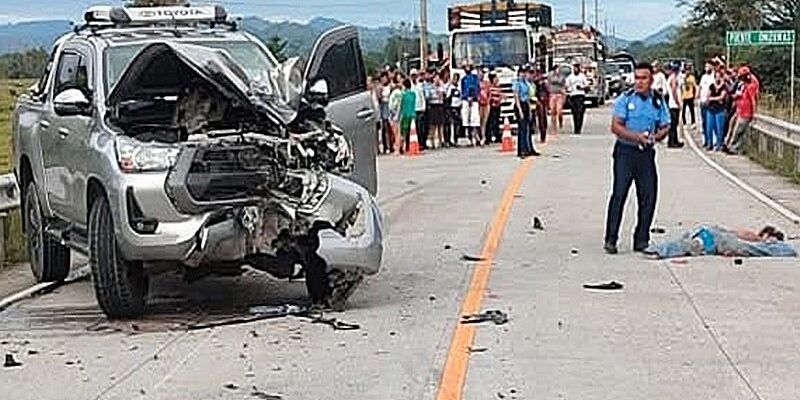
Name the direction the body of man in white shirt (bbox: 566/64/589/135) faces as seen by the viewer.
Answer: toward the camera

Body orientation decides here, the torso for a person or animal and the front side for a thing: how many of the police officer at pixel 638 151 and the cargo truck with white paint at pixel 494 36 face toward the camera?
2

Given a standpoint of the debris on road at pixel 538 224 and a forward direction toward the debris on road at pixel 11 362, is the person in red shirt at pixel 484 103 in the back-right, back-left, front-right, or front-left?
back-right

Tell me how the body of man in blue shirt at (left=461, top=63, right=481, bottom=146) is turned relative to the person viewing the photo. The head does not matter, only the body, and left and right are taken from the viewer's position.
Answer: facing the viewer

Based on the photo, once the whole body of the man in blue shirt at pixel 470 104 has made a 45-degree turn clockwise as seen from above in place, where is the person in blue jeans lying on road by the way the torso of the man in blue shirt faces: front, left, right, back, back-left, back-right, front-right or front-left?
front-left

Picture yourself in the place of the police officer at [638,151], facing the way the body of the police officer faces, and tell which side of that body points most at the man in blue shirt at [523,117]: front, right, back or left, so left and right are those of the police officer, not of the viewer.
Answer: back

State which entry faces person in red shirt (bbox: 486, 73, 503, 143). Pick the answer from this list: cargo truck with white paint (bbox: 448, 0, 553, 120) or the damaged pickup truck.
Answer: the cargo truck with white paint

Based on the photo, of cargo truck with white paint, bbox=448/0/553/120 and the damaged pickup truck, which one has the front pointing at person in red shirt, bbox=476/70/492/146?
the cargo truck with white paint

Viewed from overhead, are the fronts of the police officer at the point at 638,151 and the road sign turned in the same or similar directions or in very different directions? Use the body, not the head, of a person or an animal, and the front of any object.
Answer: same or similar directions

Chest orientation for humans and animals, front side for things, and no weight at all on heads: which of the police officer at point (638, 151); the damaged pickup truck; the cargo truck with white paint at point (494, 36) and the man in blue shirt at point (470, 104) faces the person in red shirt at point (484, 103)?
the cargo truck with white paint

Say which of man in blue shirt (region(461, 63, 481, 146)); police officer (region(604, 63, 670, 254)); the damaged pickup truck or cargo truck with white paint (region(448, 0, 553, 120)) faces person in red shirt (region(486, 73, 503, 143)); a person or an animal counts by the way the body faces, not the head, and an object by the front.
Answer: the cargo truck with white paint

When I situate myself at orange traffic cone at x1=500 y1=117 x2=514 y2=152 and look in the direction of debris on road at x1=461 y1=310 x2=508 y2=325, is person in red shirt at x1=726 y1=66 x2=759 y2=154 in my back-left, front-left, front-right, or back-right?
front-left

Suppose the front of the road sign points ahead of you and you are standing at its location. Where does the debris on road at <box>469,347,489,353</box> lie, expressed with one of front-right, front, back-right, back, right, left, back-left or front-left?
front

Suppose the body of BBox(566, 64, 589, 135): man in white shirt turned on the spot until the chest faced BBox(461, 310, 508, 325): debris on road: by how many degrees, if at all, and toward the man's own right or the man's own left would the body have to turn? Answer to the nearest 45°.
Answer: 0° — they already face it

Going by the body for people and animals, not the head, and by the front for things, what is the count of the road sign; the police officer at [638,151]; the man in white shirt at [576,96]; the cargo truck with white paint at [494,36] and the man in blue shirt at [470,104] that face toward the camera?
5

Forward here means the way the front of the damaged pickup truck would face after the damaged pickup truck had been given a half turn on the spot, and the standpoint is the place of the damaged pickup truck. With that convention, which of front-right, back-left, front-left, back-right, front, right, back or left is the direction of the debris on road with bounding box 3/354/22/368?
left

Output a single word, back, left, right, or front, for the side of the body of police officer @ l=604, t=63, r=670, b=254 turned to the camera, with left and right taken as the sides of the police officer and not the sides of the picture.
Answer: front

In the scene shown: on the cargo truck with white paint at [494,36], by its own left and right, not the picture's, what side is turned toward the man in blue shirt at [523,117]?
front

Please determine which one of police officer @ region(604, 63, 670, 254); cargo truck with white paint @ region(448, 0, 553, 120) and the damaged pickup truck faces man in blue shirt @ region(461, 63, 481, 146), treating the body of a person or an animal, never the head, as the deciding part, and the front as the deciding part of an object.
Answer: the cargo truck with white paint

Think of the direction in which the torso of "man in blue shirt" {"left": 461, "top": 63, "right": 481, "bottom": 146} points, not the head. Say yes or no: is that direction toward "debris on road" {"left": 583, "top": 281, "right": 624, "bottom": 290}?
yes
